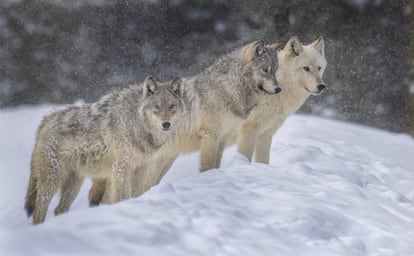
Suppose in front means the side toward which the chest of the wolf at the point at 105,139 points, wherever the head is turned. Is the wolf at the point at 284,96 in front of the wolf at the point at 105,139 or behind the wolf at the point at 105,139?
in front

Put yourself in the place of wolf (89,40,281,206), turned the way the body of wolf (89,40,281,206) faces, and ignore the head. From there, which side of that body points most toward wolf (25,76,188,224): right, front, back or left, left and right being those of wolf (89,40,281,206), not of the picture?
back

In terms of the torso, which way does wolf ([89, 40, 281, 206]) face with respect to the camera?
to the viewer's right

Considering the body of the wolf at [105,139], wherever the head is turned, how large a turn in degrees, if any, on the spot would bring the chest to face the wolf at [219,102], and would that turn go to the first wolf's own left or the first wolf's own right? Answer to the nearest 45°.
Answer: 0° — it already faces it

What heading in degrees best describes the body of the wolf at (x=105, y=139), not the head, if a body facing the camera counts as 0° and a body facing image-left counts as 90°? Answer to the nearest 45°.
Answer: approximately 270°

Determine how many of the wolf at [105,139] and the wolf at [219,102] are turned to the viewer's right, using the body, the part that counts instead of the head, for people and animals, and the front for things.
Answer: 2
